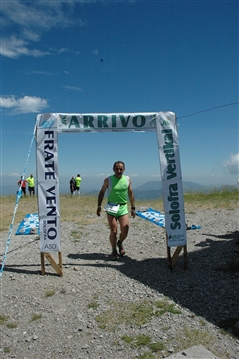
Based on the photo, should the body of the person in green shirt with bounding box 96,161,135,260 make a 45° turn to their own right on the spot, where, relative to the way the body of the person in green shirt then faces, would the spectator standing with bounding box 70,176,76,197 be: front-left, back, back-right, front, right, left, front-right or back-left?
back-right

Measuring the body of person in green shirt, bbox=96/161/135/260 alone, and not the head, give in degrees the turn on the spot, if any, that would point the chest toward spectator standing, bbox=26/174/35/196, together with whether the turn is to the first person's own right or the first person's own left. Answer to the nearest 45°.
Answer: approximately 180°

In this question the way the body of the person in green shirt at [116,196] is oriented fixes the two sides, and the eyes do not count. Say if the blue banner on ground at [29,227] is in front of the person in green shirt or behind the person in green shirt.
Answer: behind

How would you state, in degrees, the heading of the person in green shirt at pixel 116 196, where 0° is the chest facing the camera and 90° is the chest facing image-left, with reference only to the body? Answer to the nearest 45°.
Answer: approximately 0°

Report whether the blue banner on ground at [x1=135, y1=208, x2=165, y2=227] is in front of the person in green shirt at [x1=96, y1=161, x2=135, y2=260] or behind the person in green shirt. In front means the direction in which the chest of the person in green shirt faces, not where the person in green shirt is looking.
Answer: behind
